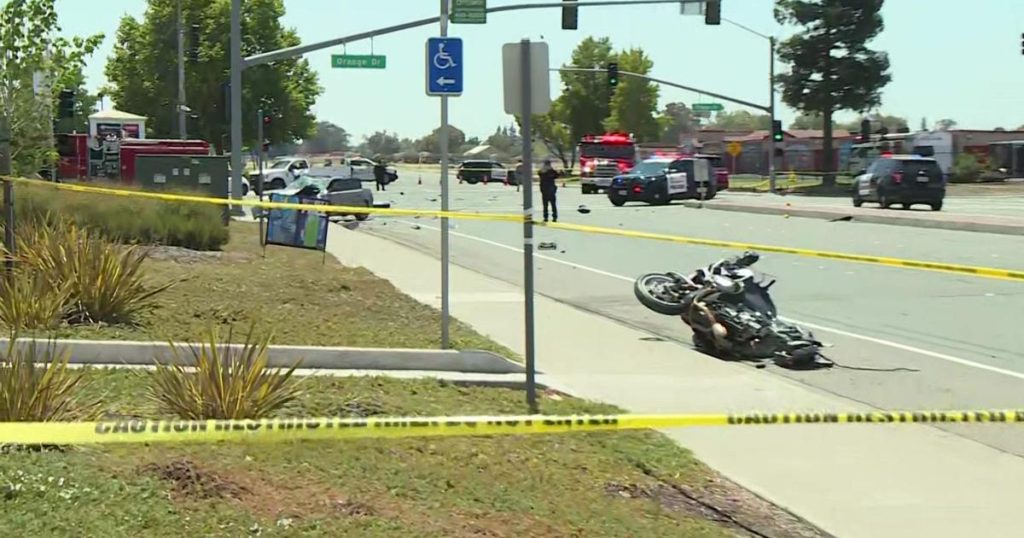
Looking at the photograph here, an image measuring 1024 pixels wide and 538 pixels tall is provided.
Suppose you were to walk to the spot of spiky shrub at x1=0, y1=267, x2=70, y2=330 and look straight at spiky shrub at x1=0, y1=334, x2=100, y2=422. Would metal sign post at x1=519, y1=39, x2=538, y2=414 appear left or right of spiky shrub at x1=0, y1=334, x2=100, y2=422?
left

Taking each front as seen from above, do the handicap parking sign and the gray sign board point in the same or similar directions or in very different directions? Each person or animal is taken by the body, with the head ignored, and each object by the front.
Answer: very different directions

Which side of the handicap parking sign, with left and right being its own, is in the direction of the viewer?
front

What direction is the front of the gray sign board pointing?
away from the camera

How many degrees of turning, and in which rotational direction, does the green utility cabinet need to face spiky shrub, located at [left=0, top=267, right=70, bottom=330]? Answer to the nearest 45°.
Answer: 0° — it already faces it

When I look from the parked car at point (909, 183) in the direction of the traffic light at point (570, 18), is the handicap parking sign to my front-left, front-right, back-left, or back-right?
front-left

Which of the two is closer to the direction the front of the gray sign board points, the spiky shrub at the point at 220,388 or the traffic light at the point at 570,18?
the traffic light

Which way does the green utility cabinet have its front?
toward the camera

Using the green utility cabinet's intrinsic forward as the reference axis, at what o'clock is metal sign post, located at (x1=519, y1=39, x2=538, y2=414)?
The metal sign post is roughly at 12 o'clock from the green utility cabinet.

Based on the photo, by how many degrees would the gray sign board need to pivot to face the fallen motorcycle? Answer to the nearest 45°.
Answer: approximately 45° to its right

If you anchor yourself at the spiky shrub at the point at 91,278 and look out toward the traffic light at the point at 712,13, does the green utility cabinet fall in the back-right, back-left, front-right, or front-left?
front-left
